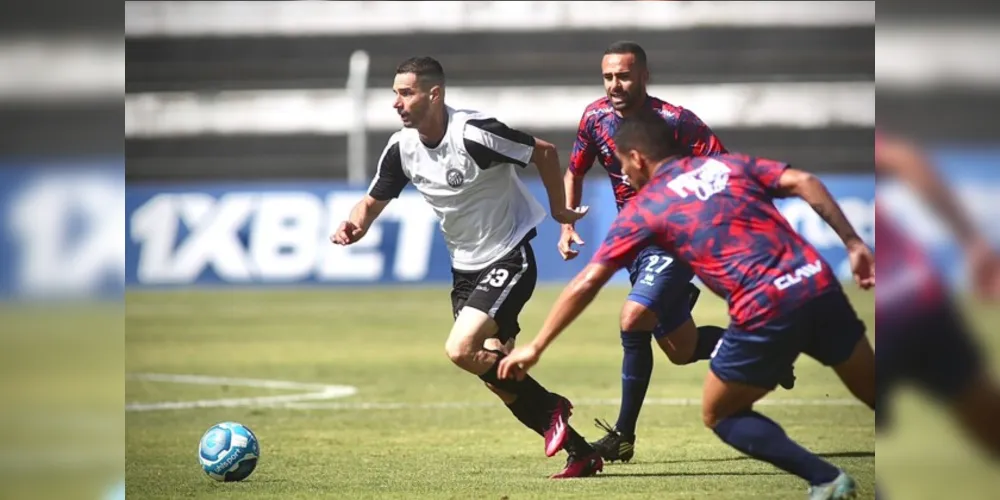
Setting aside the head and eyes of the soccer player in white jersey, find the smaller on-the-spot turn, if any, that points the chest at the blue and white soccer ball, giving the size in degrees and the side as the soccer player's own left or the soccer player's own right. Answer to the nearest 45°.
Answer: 0° — they already face it

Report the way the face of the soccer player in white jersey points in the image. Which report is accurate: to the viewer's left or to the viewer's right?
to the viewer's left

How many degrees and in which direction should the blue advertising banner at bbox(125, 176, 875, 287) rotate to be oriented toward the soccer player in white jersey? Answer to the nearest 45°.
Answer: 0° — it already faces them
